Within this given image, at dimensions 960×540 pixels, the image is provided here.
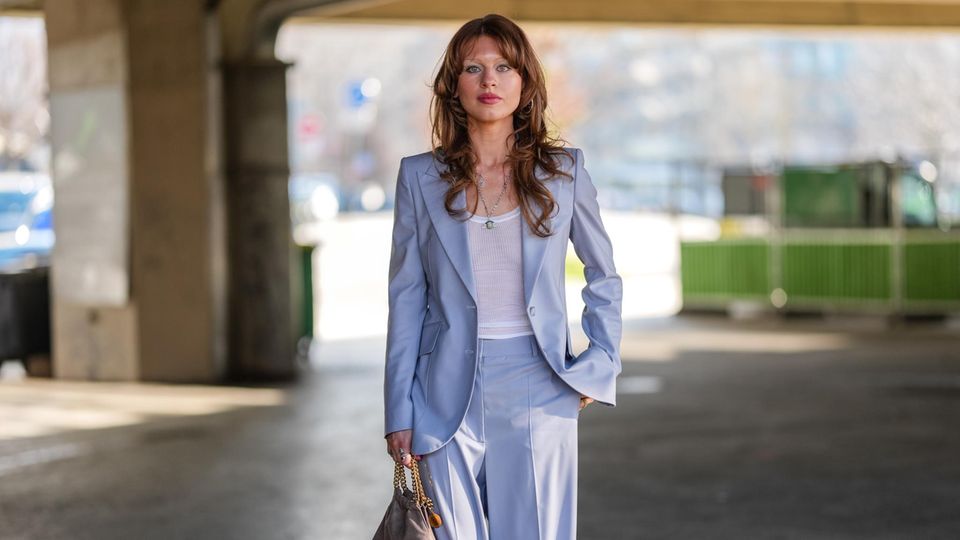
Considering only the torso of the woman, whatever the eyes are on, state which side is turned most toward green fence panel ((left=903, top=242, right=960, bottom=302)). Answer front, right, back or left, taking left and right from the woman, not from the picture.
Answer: back

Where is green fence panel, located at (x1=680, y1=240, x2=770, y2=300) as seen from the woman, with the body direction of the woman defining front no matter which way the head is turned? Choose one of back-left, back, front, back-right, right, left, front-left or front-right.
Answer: back

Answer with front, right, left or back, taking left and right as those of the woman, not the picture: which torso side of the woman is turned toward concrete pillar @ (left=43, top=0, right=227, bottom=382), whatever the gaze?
back

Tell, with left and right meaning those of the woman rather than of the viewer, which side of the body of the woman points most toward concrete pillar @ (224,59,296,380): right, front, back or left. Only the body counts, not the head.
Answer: back

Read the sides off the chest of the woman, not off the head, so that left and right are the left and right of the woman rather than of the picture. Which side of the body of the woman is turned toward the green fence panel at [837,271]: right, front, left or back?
back

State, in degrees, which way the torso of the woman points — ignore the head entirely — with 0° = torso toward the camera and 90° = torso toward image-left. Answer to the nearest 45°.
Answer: approximately 0°

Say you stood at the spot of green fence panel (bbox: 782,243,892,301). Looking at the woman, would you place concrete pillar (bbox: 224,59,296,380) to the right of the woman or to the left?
right
